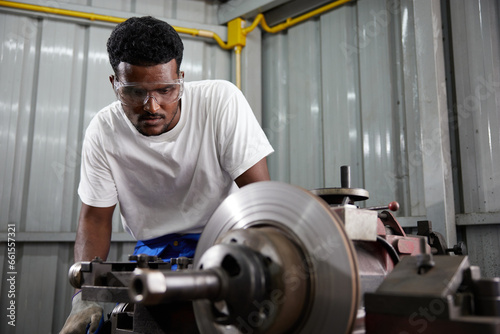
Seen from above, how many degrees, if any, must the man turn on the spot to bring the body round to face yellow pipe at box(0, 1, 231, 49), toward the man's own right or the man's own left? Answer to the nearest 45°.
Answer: approximately 135° to the man's own right

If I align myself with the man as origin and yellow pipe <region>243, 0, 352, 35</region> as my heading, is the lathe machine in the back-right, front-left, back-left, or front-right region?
back-right

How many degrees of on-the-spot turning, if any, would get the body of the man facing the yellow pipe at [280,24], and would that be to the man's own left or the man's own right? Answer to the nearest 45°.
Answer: approximately 135° to the man's own left

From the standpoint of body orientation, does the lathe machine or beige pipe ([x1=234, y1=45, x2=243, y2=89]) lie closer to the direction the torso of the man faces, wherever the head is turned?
the lathe machine

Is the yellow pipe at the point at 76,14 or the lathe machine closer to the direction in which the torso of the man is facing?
the lathe machine

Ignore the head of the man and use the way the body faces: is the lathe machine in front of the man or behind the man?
in front

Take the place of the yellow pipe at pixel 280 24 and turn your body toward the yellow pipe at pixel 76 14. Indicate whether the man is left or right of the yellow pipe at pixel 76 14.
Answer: left

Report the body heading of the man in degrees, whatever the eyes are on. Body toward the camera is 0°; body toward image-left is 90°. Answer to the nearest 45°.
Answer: approximately 0°

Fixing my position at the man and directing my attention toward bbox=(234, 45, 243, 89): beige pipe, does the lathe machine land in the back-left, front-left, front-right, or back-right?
back-right
